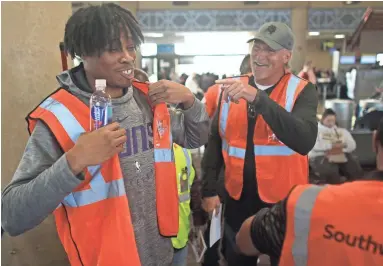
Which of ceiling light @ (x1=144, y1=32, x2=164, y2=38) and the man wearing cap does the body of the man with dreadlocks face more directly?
the man wearing cap

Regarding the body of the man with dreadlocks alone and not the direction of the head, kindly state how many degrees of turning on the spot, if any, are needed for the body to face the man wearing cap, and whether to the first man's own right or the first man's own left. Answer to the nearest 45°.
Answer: approximately 90° to the first man's own left

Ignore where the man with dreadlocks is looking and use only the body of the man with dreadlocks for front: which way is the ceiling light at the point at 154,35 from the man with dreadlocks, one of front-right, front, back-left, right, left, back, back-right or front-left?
back-left

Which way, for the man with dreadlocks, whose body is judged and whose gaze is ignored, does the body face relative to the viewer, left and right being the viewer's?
facing the viewer and to the right of the viewer

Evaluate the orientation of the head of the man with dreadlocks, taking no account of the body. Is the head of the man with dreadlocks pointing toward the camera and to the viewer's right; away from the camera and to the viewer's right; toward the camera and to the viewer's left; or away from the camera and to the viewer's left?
toward the camera and to the viewer's right
